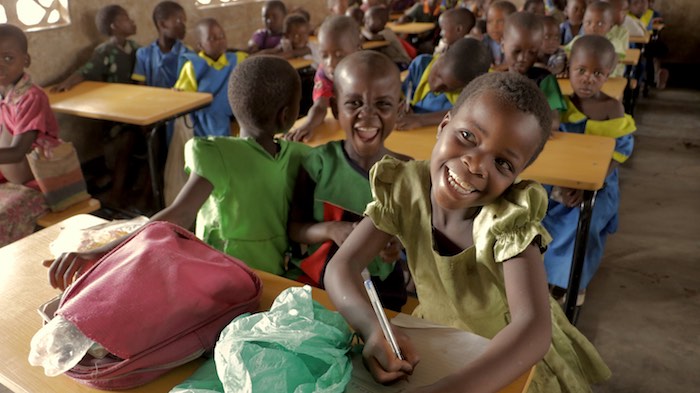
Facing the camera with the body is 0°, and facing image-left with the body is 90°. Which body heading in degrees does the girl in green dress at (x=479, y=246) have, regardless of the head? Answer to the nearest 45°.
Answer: approximately 45°

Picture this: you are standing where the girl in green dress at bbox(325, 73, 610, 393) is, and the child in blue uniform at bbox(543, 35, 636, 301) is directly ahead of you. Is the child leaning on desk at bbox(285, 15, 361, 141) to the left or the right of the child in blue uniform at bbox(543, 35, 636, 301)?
left

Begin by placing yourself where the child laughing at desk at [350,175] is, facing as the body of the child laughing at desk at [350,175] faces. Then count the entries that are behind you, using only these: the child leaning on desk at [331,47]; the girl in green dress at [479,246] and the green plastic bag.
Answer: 1

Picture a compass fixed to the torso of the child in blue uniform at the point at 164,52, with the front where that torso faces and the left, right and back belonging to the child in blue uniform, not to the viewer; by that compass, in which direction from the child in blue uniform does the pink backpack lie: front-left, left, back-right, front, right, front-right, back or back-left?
front-right

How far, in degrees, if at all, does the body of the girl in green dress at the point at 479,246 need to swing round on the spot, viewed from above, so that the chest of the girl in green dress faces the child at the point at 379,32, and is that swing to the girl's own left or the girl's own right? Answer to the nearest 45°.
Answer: approximately 135° to the girl's own right

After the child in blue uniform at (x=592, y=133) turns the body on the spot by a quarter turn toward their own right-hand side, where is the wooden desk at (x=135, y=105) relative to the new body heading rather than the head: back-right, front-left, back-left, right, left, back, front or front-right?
front-left

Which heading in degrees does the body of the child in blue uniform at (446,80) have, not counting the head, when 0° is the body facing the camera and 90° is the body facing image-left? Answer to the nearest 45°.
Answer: approximately 45°
